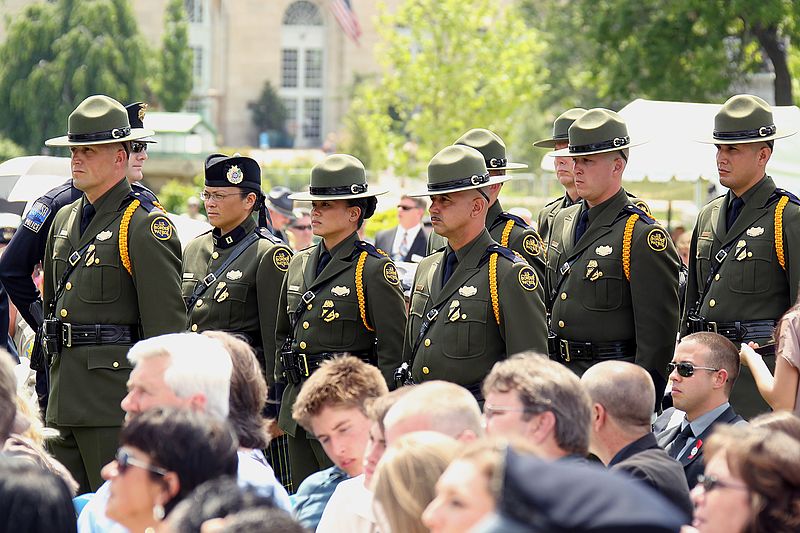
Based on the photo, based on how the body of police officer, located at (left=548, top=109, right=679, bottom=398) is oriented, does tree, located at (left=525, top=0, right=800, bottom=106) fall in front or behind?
behind

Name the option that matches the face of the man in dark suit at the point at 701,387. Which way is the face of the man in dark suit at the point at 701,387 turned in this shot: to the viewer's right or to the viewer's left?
to the viewer's left

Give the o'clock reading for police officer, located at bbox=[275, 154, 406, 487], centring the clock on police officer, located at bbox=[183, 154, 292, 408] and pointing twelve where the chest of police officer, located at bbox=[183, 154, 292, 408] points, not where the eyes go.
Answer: police officer, located at bbox=[275, 154, 406, 487] is roughly at 9 o'clock from police officer, located at bbox=[183, 154, 292, 408].

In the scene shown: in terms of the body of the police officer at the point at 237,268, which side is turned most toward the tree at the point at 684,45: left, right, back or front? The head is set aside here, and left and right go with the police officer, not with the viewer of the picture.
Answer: back

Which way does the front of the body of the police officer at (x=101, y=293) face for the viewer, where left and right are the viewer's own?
facing the viewer and to the left of the viewer

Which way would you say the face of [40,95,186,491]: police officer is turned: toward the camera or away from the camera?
toward the camera

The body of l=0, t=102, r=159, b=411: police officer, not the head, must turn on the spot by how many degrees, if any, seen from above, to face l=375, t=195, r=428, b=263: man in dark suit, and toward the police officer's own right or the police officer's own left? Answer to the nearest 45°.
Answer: approximately 90° to the police officer's own left

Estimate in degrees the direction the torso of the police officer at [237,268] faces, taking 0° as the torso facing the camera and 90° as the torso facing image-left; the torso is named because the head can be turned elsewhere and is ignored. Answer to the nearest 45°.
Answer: approximately 45°

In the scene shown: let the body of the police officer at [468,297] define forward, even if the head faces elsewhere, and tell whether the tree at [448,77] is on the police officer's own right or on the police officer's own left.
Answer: on the police officer's own right

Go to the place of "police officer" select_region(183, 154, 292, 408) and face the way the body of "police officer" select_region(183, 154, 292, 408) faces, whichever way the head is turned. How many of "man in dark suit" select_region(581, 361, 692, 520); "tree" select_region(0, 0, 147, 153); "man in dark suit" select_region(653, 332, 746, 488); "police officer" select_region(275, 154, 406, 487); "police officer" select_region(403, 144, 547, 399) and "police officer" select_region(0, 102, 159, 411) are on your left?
4
